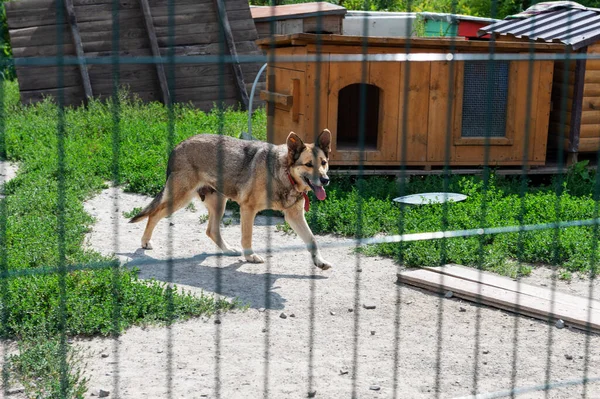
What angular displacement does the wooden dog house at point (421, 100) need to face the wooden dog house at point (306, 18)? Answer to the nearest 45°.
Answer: approximately 180°

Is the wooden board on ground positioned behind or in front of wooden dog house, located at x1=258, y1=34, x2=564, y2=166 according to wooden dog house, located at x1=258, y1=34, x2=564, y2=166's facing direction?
in front

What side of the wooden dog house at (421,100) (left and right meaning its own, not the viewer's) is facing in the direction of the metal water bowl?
front

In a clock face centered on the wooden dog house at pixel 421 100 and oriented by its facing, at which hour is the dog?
The dog is roughly at 1 o'clock from the wooden dog house.

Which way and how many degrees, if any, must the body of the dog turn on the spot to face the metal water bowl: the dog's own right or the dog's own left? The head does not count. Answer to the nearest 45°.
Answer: approximately 90° to the dog's own left

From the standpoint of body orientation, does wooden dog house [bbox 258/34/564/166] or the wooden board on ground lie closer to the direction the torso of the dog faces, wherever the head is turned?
the wooden board on ground

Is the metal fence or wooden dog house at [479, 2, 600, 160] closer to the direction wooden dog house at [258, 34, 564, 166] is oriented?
the metal fence

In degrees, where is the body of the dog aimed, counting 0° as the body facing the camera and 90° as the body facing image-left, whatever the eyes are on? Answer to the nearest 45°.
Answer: approximately 315°

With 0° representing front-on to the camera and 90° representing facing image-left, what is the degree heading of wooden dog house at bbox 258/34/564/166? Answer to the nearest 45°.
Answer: approximately 0°

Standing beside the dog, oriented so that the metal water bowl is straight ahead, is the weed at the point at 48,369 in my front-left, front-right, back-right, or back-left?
back-right

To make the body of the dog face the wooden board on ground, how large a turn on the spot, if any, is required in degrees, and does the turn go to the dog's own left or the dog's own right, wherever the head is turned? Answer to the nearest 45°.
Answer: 0° — it already faces it

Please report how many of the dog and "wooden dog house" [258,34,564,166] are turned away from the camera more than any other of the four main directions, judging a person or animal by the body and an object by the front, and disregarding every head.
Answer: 0

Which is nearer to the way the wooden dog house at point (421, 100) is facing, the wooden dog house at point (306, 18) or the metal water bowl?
the metal water bowl
